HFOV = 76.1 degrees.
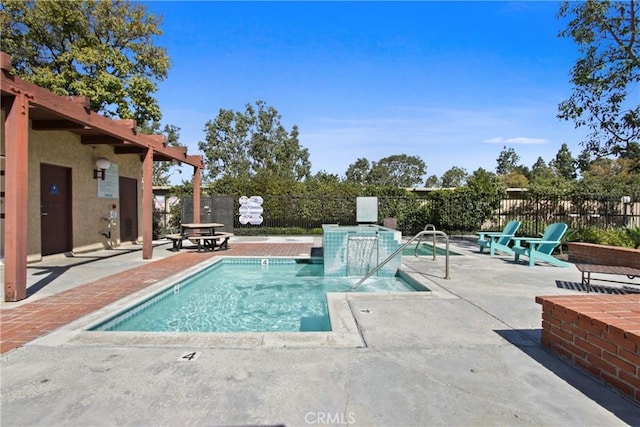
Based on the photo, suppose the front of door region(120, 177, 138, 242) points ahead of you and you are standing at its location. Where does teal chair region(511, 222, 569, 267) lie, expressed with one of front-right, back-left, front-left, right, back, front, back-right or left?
front

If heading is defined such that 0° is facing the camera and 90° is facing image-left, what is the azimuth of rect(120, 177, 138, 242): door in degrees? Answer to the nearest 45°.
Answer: approximately 315°

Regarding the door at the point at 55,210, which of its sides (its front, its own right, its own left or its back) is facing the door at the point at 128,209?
left

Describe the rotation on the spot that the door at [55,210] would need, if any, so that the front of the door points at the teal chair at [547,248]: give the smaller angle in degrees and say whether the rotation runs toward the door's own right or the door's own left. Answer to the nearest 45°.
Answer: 0° — it already faces it

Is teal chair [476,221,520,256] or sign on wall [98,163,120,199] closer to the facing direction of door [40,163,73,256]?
the teal chair

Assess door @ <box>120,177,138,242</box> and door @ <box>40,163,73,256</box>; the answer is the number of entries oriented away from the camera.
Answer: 0

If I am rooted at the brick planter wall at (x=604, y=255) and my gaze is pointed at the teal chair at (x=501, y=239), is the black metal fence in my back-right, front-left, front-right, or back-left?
front-right

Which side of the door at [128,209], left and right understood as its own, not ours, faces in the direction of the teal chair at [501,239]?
front

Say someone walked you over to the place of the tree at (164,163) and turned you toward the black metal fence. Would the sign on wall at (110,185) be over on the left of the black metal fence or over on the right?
right

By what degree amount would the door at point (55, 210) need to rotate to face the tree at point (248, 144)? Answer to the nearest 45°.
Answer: approximately 90° to its left

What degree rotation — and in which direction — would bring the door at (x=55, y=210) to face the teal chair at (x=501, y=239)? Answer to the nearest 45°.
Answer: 0° — it already faces it

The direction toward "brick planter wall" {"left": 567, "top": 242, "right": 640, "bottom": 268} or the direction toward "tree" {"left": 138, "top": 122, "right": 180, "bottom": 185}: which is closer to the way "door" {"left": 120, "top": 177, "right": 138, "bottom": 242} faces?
the brick planter wall

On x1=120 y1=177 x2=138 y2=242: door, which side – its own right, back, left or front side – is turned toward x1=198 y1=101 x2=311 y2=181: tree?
left

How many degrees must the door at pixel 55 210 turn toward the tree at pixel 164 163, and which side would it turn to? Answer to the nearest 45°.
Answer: approximately 135° to its left

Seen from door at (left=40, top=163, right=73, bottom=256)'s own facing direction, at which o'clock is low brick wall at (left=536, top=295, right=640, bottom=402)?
The low brick wall is roughly at 1 o'clock from the door.
